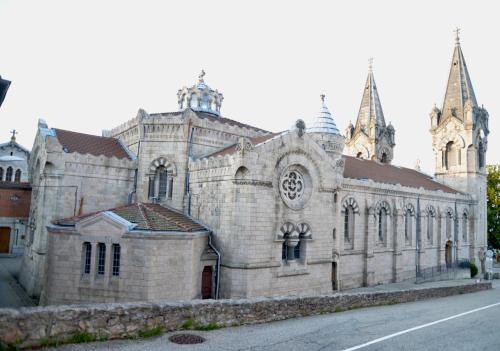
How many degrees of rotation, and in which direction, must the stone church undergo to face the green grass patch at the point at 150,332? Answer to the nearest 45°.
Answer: approximately 135° to its right

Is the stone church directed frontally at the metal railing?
yes

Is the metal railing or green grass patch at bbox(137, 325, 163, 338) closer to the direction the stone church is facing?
the metal railing

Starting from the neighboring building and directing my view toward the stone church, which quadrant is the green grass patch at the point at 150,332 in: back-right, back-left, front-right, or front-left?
front-right

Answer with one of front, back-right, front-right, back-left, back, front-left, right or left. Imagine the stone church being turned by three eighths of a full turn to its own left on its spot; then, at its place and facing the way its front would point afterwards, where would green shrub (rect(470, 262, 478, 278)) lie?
back-right

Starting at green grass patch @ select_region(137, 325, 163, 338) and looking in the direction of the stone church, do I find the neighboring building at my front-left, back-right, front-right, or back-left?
front-left

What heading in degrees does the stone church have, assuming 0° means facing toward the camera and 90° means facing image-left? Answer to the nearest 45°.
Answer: approximately 225°
